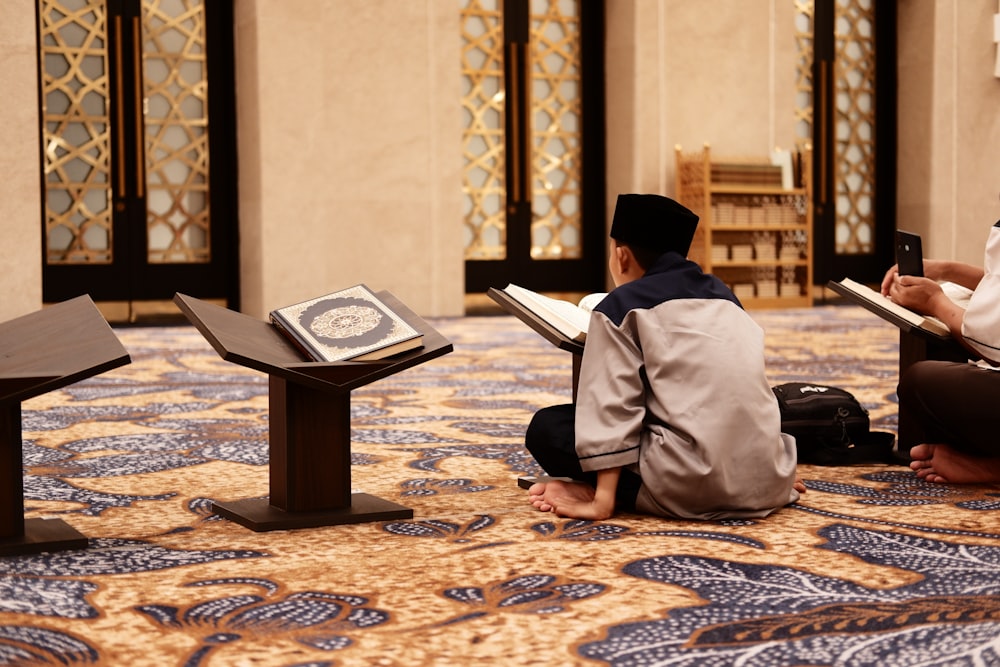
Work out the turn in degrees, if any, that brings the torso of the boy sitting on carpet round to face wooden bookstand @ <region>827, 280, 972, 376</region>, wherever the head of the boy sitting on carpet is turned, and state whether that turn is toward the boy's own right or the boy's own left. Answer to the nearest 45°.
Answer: approximately 90° to the boy's own right

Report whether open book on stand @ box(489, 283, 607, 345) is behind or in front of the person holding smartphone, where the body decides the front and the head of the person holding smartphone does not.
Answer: in front

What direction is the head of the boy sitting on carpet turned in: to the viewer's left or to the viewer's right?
to the viewer's left

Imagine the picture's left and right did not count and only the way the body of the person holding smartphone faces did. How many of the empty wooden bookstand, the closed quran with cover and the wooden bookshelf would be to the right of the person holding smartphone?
1

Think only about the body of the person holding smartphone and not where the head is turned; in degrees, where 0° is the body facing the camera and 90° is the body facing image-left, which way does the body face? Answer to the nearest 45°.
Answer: approximately 90°

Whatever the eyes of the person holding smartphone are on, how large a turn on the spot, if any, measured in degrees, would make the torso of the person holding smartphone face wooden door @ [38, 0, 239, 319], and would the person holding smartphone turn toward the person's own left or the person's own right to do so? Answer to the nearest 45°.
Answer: approximately 45° to the person's own right

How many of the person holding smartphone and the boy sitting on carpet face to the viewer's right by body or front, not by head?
0

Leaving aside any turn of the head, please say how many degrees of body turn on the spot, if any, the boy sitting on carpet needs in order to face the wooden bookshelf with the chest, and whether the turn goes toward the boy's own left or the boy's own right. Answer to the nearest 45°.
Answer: approximately 45° to the boy's own right

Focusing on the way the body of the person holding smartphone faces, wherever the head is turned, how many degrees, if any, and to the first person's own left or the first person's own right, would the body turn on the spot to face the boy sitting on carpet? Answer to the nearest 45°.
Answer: approximately 45° to the first person's own left

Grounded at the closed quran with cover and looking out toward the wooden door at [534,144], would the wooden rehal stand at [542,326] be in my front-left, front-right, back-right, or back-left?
front-right

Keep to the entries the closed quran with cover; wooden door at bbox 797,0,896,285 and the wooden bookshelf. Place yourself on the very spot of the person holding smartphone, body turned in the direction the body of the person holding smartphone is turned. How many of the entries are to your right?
2

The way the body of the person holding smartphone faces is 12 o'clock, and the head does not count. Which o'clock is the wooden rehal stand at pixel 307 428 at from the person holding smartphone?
The wooden rehal stand is roughly at 11 o'clock from the person holding smartphone.

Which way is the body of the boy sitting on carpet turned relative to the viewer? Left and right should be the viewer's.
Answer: facing away from the viewer and to the left of the viewer

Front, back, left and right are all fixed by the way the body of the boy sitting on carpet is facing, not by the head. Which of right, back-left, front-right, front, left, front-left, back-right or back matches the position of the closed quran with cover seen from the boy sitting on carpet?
front-left

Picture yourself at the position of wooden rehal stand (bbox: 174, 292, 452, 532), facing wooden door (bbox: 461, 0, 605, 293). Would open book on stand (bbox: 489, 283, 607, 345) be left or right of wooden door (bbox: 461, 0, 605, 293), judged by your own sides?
right

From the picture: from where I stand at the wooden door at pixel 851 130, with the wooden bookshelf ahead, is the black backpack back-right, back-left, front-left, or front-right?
front-left
